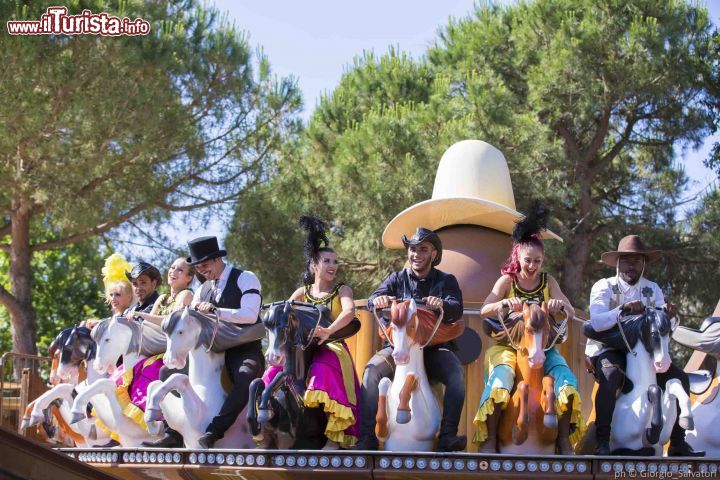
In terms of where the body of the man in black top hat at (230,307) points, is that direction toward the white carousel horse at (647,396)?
no

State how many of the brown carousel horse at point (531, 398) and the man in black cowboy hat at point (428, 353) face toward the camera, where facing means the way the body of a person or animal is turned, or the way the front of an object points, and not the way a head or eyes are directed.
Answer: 2

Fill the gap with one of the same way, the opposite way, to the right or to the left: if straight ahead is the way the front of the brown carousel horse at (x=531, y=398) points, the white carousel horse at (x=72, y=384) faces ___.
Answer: to the right

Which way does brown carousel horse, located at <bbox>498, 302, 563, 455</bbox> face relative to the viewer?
toward the camera

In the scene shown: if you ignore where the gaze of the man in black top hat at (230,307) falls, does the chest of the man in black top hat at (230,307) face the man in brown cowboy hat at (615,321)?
no

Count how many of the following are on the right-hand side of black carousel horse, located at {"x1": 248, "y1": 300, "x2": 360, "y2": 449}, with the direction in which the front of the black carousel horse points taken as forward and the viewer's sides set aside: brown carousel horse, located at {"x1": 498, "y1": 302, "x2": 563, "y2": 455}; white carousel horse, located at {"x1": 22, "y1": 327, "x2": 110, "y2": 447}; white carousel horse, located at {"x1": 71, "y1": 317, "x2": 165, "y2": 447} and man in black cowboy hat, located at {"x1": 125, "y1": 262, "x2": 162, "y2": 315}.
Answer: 3

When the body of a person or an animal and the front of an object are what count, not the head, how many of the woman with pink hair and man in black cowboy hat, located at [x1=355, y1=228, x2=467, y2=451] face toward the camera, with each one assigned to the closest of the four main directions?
2

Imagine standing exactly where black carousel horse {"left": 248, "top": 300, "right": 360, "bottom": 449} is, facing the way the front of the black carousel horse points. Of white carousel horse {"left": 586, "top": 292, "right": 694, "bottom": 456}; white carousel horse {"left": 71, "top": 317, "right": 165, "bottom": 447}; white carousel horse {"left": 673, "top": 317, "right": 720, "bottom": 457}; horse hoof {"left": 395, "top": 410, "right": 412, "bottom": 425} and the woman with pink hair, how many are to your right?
1

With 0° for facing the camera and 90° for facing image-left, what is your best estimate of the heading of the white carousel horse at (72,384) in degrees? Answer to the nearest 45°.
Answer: approximately 45°

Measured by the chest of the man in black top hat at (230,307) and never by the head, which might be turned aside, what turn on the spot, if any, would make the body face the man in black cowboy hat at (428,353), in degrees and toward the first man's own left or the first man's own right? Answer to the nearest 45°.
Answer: approximately 90° to the first man's own left

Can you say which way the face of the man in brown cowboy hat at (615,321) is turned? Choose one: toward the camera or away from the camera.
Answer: toward the camera

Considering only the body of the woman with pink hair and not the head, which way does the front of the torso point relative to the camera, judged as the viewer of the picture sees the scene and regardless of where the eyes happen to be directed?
toward the camera

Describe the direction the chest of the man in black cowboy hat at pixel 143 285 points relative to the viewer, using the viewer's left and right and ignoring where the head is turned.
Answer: facing the viewer and to the left of the viewer

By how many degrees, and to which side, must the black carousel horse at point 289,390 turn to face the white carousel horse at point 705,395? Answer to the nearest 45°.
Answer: approximately 135° to its left

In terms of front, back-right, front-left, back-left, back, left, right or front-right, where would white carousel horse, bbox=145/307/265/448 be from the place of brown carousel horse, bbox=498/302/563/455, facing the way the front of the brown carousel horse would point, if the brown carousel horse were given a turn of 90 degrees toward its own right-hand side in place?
front

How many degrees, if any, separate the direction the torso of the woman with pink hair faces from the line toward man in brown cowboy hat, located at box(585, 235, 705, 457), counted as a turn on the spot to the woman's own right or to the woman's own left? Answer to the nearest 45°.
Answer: approximately 90° to the woman's own left
